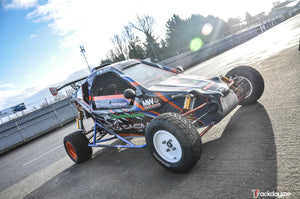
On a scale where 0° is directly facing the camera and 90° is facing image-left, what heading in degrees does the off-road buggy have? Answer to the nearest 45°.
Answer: approximately 315°

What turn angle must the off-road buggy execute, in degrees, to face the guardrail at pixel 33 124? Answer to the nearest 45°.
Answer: approximately 180°
